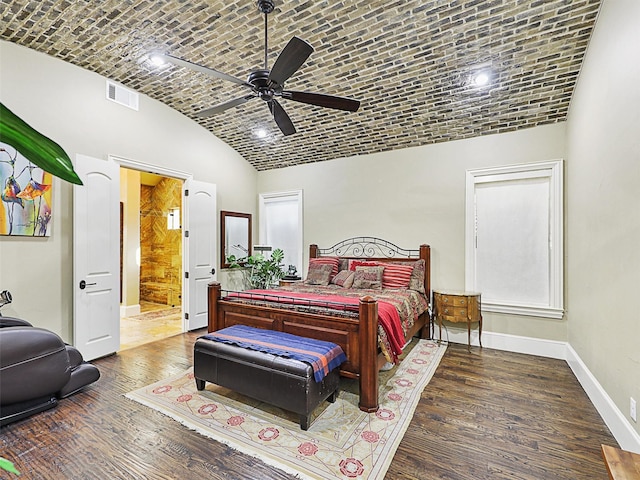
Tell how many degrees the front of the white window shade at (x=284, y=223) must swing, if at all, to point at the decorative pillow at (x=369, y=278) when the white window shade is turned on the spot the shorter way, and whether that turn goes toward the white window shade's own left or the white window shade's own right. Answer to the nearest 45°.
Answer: approximately 90° to the white window shade's own left

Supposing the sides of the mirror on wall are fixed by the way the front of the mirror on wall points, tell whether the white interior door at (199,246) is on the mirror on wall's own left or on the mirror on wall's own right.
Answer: on the mirror on wall's own right

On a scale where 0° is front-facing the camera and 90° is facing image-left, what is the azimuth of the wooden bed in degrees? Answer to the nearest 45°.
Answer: approximately 45°

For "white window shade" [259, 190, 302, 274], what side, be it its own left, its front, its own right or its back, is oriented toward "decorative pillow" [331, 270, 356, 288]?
left

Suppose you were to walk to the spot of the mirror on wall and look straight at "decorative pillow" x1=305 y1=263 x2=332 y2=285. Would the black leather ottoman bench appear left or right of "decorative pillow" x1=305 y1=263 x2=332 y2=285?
right
